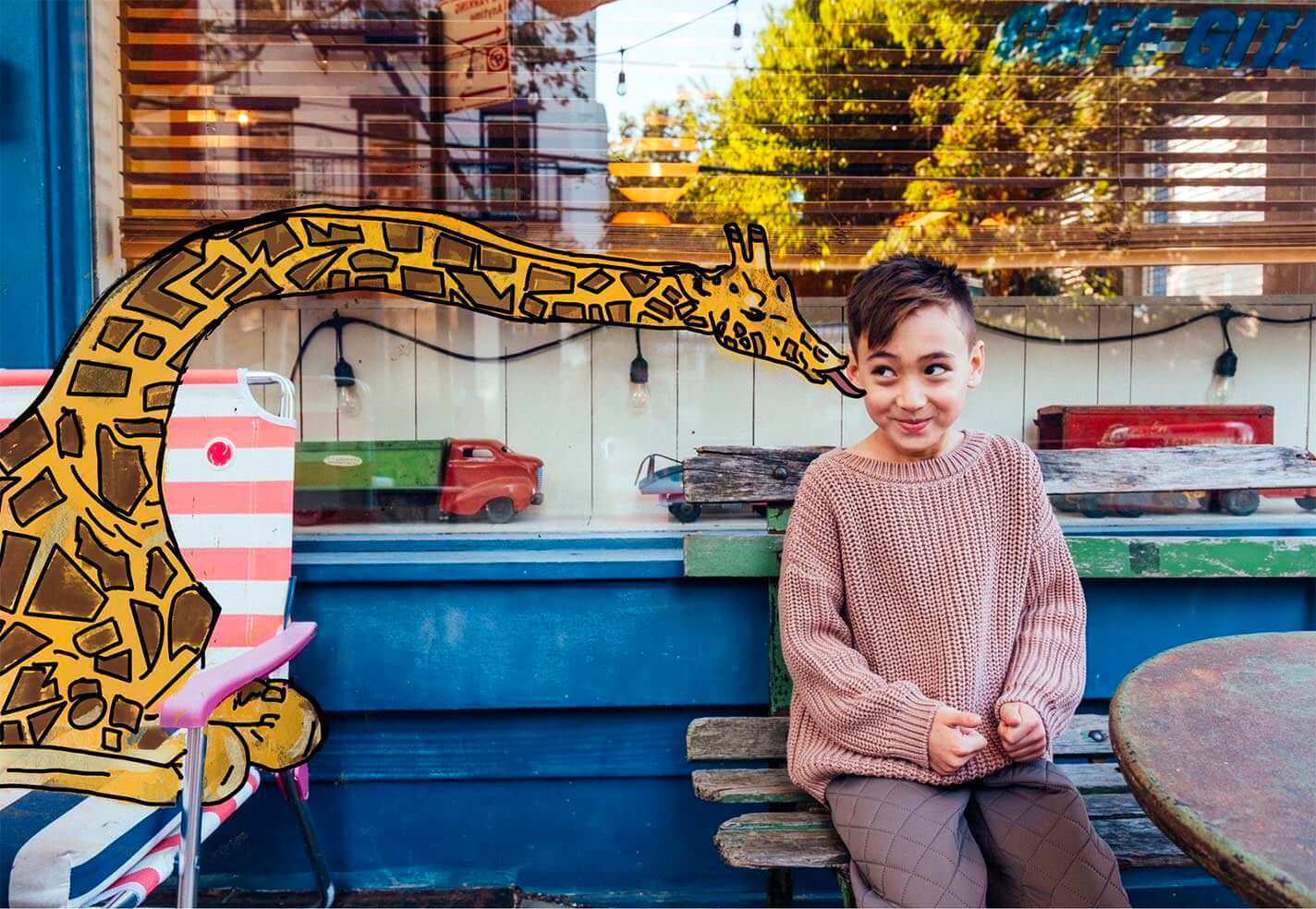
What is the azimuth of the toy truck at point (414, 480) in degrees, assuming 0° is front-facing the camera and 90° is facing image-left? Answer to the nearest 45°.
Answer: approximately 270°

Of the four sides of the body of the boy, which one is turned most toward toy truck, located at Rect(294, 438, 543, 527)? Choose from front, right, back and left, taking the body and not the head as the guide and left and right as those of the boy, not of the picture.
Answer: right

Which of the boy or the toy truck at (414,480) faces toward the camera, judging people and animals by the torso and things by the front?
the boy

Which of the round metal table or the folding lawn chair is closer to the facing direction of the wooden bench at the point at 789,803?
the round metal table

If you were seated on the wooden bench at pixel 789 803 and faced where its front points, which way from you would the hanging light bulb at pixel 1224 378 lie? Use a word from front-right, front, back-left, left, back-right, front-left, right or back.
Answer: back-left

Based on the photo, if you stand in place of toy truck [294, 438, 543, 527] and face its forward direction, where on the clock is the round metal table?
The round metal table is roughly at 2 o'clock from the toy truck.

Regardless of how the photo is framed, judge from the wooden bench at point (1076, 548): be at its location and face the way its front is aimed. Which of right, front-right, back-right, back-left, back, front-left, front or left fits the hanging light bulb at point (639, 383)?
right

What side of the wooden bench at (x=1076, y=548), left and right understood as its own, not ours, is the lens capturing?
front

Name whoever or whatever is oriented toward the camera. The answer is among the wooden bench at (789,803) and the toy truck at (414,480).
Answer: the wooden bench

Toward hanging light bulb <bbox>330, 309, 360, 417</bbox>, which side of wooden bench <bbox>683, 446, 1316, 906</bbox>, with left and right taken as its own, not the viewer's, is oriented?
right

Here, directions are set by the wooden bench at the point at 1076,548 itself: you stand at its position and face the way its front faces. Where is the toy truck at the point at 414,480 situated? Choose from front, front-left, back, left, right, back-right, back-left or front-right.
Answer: right

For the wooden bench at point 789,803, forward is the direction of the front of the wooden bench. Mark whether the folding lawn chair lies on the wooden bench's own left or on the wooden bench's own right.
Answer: on the wooden bench's own right
